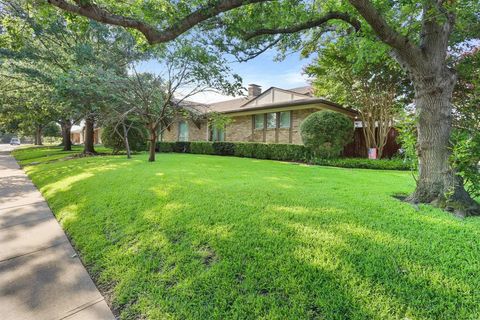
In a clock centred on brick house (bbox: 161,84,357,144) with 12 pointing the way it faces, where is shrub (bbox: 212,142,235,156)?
The shrub is roughly at 2 o'clock from the brick house.

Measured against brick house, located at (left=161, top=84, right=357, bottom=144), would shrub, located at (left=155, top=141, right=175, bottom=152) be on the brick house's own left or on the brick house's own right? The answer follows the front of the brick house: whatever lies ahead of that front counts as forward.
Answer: on the brick house's own right

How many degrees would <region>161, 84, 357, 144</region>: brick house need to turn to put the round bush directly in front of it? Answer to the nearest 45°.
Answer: approximately 90° to its left

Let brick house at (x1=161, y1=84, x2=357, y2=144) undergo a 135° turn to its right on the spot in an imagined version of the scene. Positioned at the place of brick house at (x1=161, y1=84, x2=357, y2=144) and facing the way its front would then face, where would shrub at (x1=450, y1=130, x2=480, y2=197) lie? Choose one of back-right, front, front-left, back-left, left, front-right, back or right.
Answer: back

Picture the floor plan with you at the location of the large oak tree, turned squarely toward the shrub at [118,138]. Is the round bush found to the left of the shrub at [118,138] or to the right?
right

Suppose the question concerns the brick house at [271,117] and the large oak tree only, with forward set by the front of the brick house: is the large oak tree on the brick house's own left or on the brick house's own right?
on the brick house's own left

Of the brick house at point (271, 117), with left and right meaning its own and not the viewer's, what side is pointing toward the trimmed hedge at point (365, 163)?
left
